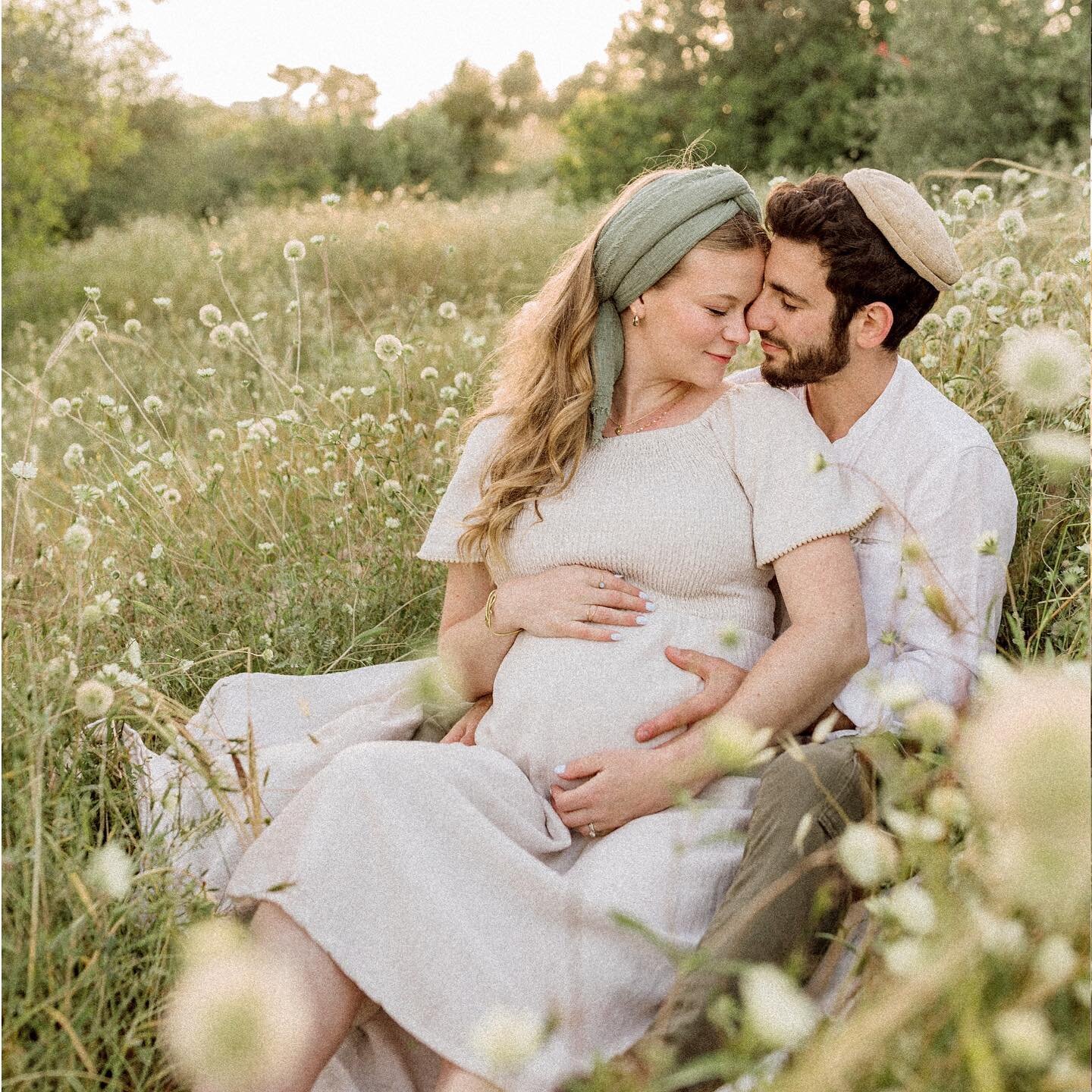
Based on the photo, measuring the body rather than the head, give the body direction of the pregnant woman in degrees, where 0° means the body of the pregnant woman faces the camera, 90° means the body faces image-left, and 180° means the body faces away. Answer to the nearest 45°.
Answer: approximately 0°

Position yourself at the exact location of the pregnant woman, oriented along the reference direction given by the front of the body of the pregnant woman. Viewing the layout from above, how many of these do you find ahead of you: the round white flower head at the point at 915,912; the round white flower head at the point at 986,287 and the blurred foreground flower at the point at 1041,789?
2

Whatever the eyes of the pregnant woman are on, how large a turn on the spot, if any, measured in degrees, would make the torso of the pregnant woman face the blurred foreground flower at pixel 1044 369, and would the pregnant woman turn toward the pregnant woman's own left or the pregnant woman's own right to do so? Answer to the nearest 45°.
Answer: approximately 45° to the pregnant woman's own left

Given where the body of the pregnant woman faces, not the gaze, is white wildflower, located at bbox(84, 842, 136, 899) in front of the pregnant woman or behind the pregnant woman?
in front

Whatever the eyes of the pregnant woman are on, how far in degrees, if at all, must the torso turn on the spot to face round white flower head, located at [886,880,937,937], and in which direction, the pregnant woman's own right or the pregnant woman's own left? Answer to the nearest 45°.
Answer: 0° — they already face it

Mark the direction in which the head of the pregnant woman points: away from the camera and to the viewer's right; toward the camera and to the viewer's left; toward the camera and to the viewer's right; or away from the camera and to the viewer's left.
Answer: toward the camera and to the viewer's right

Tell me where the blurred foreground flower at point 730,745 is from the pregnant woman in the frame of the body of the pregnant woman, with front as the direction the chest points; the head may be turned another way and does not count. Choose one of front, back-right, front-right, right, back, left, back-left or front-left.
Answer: front

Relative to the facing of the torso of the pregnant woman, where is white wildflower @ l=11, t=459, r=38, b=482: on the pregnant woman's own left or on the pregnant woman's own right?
on the pregnant woman's own right

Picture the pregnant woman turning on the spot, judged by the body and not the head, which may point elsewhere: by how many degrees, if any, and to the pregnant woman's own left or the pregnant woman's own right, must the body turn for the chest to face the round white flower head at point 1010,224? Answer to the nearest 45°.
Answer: approximately 135° to the pregnant woman's own left

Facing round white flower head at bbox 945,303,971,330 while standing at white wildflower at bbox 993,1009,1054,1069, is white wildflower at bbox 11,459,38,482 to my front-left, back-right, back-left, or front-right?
front-left

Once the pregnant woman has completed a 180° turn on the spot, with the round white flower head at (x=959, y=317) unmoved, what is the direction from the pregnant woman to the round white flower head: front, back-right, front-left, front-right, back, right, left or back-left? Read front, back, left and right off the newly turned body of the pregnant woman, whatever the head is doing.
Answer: front-right

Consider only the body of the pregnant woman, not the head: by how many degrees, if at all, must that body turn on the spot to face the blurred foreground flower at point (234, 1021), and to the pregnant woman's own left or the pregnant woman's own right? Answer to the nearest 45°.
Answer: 0° — they already face it

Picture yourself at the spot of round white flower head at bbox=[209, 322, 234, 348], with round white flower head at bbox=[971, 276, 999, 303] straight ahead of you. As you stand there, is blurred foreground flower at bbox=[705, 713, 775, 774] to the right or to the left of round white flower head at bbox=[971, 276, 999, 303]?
right

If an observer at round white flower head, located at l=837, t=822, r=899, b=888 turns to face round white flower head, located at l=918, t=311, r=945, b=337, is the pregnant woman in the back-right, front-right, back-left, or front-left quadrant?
front-left
